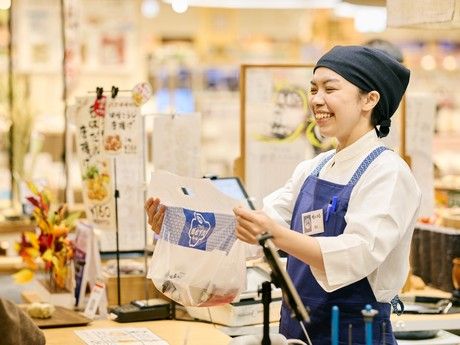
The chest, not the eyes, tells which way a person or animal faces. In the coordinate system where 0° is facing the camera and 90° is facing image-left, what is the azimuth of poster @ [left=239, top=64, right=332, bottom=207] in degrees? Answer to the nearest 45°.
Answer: approximately 0°

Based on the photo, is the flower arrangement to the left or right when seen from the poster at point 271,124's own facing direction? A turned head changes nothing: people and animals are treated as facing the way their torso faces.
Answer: on its right

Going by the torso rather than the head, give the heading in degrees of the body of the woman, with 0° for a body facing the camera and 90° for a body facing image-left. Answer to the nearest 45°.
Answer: approximately 45°

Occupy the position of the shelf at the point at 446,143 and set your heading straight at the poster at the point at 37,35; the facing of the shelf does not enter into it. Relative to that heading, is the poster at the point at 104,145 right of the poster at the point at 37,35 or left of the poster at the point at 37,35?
left

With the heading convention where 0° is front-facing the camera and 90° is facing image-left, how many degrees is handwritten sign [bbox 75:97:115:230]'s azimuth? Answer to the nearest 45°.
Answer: approximately 0°
